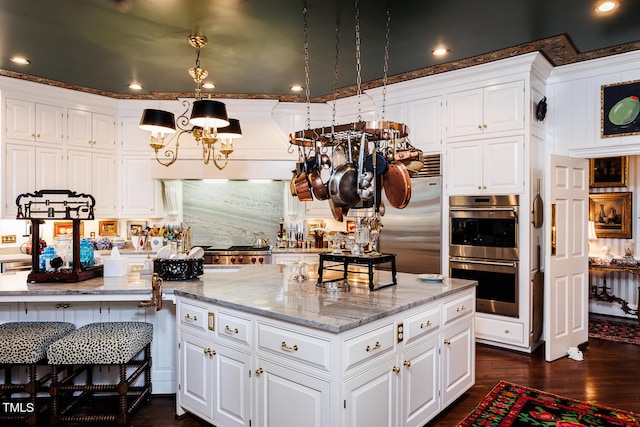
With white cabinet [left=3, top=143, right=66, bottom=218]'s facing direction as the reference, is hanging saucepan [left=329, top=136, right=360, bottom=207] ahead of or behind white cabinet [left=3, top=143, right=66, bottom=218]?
ahead

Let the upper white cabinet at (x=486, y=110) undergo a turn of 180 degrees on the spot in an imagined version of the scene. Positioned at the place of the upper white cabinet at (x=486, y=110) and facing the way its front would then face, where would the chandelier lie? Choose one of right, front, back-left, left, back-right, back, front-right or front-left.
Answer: back

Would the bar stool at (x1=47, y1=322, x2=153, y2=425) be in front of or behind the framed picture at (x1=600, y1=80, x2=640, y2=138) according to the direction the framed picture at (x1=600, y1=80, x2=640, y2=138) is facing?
in front

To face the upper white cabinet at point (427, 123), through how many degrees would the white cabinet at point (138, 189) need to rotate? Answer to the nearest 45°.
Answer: approximately 45° to its left

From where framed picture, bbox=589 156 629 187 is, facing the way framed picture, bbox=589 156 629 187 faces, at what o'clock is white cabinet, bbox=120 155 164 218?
The white cabinet is roughly at 2 o'clock from the framed picture.

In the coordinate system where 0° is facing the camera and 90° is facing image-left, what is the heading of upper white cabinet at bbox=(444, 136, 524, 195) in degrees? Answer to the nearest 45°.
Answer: approximately 45°

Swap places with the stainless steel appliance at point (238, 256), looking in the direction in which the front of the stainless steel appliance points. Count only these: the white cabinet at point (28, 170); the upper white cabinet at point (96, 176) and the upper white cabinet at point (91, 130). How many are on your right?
3

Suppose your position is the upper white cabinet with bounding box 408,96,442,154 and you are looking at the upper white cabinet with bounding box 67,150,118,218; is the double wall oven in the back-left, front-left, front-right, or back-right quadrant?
back-left

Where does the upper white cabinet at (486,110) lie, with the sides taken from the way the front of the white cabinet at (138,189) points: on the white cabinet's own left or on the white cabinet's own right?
on the white cabinet's own left

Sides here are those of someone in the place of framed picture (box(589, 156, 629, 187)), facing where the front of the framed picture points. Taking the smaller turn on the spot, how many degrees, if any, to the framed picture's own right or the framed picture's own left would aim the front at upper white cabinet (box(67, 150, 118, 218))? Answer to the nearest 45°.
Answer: approximately 45° to the framed picture's own right

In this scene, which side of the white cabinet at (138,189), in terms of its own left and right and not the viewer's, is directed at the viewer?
front

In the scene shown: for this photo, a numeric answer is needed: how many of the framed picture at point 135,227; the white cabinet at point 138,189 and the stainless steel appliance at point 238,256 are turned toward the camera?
3

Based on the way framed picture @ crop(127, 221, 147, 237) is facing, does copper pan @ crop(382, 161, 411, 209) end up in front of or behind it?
in front

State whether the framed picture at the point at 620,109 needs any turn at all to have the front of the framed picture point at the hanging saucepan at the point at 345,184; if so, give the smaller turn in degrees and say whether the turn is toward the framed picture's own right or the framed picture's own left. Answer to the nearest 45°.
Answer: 0° — it already faces it
